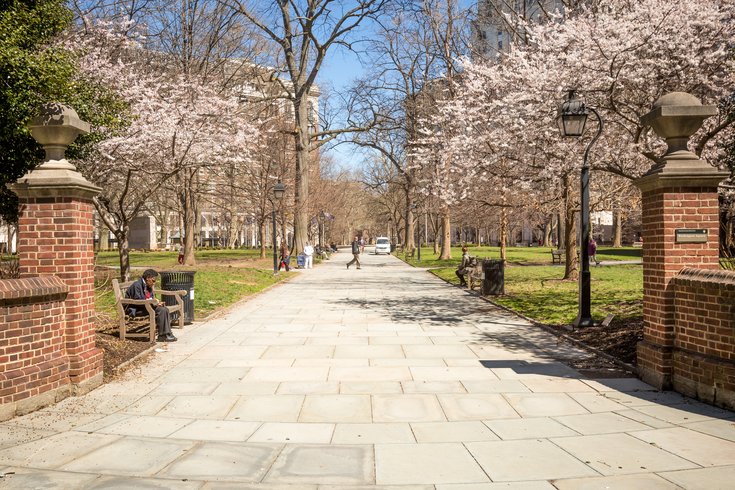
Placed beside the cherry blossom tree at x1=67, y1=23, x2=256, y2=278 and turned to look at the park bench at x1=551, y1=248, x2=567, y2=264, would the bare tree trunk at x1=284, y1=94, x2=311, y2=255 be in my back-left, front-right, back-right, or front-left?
front-left

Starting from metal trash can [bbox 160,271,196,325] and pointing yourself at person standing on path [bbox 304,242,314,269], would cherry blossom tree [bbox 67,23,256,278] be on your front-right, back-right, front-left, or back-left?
front-left

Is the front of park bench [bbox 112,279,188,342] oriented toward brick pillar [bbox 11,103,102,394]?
no

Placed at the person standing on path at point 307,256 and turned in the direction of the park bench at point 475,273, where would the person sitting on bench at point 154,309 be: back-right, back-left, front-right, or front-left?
front-right

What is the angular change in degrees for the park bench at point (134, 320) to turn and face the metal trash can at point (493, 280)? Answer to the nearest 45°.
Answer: approximately 90° to its left

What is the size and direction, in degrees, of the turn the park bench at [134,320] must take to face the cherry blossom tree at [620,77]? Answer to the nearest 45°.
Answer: approximately 45° to its left

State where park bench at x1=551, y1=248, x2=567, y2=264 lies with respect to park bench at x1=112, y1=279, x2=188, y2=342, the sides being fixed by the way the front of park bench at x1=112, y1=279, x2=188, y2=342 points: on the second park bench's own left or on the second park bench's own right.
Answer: on the second park bench's own left

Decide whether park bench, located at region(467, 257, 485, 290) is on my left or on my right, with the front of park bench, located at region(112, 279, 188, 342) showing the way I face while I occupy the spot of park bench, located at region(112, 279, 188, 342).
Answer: on my left

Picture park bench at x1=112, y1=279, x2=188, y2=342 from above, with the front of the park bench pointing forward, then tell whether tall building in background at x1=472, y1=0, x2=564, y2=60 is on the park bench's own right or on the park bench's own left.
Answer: on the park bench's own left

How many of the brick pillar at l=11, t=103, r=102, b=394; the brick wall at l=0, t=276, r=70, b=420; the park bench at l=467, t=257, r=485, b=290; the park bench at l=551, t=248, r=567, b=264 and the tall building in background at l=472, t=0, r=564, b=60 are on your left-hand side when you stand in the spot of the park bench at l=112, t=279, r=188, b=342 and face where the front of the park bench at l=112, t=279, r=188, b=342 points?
3

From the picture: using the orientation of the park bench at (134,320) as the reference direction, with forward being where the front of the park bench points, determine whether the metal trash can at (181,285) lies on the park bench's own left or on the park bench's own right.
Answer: on the park bench's own left

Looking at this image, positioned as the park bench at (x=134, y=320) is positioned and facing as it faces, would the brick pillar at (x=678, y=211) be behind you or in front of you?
in front

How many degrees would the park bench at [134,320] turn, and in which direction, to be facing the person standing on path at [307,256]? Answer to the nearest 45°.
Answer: approximately 135° to its left

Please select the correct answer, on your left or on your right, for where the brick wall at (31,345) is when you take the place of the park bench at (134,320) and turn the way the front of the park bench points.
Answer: on your right

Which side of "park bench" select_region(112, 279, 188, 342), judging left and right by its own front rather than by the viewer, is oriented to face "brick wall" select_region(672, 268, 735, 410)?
front
